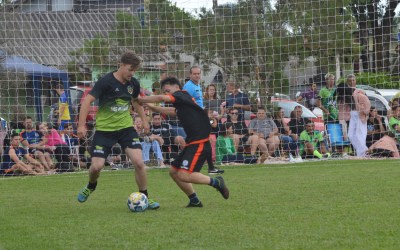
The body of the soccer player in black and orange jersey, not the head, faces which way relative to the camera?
to the viewer's left

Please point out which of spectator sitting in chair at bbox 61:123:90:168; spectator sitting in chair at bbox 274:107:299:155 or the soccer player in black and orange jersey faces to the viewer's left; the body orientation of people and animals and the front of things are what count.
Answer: the soccer player in black and orange jersey

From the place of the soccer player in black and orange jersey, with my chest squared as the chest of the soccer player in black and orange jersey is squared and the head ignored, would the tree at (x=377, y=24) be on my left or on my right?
on my right

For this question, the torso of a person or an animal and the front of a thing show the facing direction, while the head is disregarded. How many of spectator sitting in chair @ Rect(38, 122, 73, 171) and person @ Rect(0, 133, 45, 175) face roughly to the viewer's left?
0

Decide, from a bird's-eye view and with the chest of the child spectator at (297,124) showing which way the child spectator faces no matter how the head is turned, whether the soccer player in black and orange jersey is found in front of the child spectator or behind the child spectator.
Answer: in front

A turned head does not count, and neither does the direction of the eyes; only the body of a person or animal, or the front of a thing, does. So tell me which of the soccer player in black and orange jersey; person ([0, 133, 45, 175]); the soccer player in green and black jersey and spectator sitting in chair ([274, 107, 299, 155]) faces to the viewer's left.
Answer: the soccer player in black and orange jersey

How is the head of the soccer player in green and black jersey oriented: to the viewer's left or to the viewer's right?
to the viewer's right

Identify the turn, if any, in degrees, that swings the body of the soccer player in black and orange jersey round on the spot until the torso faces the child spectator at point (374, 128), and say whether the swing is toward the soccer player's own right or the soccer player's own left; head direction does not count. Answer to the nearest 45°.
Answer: approximately 135° to the soccer player's own right

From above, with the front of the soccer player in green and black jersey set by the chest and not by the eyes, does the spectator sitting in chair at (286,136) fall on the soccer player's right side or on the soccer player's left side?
on the soccer player's left side

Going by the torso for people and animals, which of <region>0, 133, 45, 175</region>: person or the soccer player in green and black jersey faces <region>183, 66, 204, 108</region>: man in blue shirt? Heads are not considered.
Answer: the person

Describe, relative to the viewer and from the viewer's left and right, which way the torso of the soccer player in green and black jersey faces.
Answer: facing the viewer and to the right of the viewer

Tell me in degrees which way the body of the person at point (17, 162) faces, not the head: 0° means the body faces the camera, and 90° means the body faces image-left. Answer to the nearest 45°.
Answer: approximately 315°

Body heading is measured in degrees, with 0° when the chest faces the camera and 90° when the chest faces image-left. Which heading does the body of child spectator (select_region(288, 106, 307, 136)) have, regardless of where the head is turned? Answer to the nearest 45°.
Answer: approximately 0°
